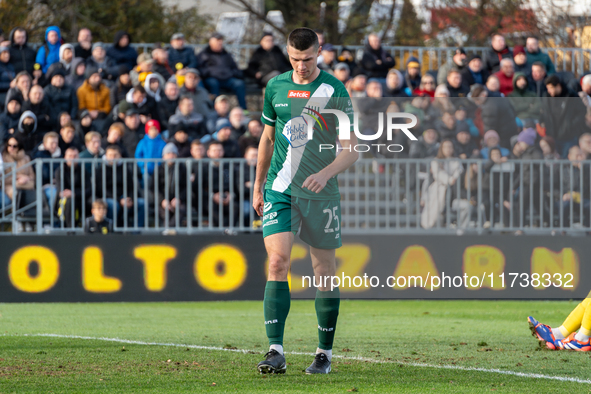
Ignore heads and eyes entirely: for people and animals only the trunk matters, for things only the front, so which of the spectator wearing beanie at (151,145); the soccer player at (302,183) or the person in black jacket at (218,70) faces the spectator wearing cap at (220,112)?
the person in black jacket

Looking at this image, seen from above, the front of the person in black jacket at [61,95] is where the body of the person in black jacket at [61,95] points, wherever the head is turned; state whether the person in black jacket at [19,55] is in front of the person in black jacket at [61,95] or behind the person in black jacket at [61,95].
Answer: behind

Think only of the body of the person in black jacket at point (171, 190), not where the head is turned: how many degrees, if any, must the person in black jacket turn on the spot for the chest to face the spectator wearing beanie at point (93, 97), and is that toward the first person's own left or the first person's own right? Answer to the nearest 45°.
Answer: approximately 180°

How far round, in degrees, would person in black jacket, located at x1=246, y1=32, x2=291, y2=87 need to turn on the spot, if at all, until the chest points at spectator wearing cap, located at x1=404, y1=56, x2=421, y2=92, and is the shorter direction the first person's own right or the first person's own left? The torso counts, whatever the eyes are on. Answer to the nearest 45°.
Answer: approximately 90° to the first person's own left

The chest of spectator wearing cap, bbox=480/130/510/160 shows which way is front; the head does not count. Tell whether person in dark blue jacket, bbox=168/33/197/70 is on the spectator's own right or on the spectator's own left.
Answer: on the spectator's own right

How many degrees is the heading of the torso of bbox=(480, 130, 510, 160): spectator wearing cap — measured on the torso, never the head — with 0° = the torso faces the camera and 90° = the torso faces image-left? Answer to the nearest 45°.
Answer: approximately 0°

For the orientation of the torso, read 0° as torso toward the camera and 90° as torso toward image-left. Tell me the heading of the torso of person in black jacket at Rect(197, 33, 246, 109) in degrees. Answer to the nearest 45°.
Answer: approximately 0°

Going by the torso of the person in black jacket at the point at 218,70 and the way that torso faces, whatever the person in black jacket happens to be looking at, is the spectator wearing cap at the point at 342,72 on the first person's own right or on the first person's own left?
on the first person's own left

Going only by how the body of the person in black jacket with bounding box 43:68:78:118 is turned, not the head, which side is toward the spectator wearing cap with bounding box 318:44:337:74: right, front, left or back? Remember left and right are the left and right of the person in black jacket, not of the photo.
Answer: left
